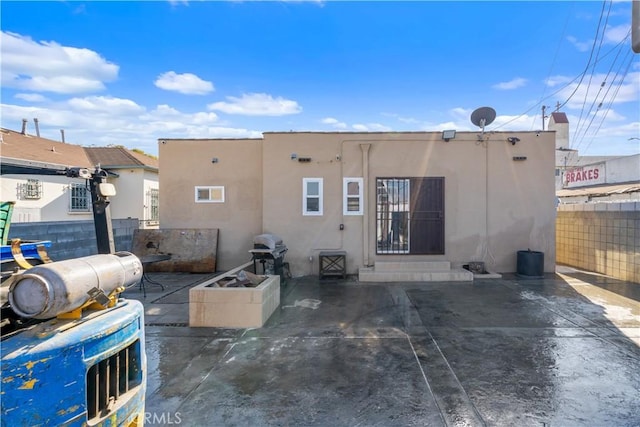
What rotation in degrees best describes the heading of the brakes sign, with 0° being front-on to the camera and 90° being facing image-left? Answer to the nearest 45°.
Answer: approximately 45°

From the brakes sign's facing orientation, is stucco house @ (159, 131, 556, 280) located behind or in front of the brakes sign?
in front

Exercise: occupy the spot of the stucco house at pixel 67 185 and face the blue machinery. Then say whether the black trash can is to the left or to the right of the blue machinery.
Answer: left

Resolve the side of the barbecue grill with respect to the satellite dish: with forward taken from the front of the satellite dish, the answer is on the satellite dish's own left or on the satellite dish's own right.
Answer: on the satellite dish's own left

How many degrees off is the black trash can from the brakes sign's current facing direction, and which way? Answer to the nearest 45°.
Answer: approximately 45° to its left

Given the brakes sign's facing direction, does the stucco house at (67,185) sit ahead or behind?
ahead
